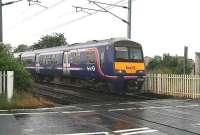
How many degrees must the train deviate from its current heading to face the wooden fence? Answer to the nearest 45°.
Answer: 0° — it already faces it

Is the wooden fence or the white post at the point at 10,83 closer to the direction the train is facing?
the wooden fence

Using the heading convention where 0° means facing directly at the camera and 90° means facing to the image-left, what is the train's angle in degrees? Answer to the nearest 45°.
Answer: approximately 315°

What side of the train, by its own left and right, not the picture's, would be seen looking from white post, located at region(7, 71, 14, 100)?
right
